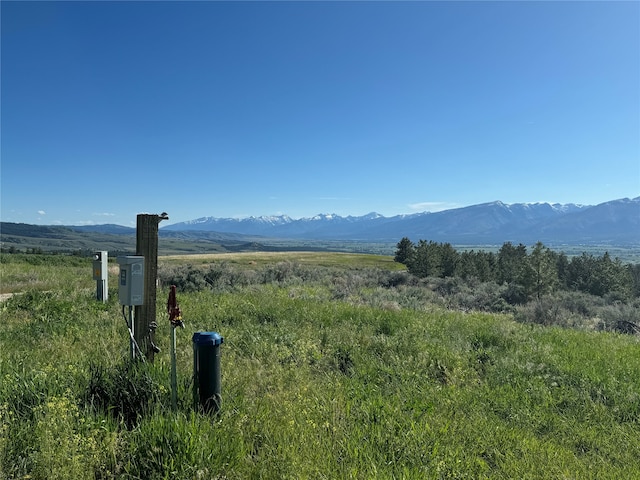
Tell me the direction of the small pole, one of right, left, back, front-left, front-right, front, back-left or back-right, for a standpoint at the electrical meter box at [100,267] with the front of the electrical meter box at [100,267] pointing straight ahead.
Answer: front-left

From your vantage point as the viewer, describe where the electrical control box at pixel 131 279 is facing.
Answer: facing the viewer and to the left of the viewer

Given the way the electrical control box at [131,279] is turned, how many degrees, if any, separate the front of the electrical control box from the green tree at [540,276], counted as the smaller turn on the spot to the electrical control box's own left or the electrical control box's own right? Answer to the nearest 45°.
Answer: approximately 180°

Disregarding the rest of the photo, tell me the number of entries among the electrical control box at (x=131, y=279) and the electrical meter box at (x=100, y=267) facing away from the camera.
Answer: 0

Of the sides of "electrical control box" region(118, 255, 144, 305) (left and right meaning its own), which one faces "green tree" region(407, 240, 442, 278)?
back

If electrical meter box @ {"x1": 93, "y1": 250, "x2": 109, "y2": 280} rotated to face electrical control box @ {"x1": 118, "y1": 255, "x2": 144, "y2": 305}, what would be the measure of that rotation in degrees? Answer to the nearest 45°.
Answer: approximately 45° to its left

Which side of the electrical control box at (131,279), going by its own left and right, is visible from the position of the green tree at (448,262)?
back

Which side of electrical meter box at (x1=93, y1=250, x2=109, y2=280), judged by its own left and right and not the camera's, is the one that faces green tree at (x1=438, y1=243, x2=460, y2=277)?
back

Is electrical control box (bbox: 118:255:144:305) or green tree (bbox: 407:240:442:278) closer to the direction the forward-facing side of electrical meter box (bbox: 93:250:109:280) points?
the electrical control box
